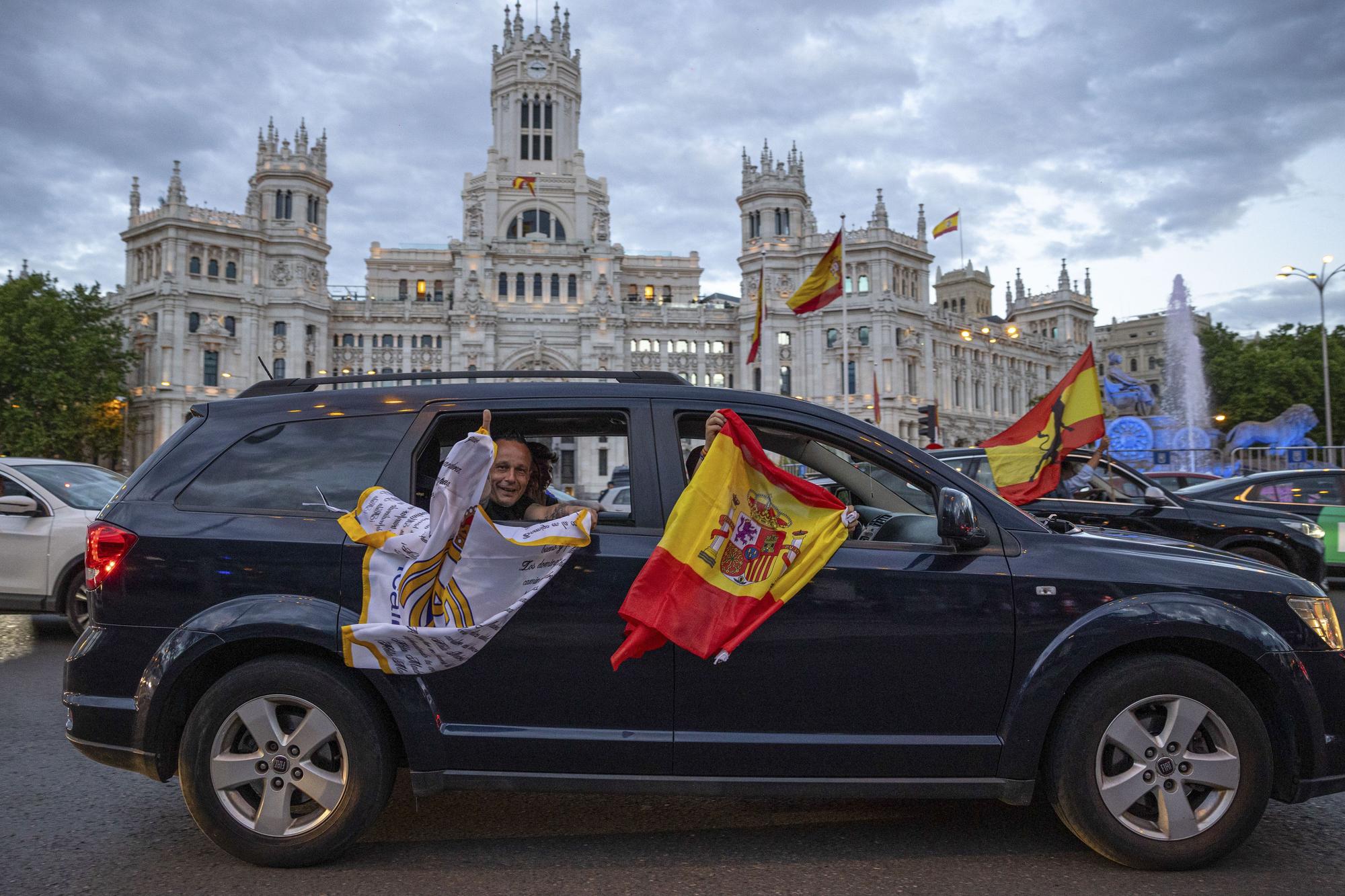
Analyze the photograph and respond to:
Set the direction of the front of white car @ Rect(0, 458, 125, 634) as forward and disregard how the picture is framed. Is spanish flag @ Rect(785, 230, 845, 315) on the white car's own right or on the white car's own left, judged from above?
on the white car's own left

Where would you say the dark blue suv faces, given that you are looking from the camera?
facing to the right of the viewer

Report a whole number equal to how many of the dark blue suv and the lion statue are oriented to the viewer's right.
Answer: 2

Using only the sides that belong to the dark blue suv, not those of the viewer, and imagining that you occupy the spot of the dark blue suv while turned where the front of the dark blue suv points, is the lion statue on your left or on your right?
on your left

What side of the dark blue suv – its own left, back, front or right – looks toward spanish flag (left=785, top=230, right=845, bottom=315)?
left

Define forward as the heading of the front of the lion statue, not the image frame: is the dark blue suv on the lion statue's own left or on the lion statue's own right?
on the lion statue's own right

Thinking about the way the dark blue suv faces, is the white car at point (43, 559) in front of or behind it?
behind

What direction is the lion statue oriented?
to the viewer's right
